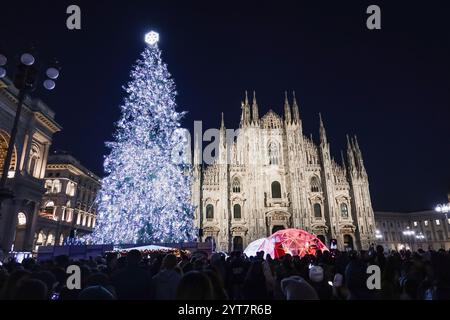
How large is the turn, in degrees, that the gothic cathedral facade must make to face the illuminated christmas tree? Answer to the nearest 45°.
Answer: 0° — it already faces it

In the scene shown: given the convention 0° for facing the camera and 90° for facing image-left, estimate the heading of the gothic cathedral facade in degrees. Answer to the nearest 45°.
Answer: approximately 0°

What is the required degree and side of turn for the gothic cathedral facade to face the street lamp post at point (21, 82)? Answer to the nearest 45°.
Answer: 0° — it already faces it

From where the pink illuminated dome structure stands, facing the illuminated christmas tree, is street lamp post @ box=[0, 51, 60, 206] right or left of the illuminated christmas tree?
left
